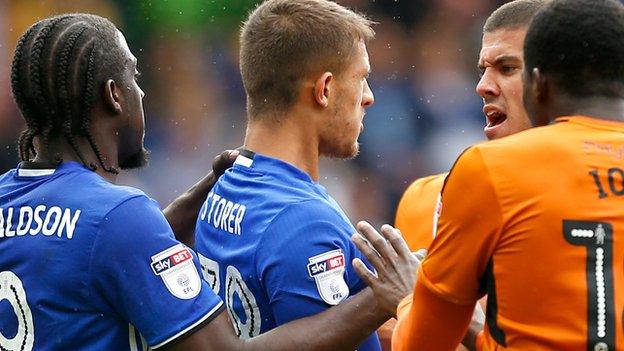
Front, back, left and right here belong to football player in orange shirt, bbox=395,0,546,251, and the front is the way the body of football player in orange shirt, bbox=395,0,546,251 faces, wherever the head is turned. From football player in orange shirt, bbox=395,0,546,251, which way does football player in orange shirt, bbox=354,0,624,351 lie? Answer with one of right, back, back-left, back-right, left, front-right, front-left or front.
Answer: front-left

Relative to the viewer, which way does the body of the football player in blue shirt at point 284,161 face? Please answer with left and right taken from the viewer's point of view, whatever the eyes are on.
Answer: facing away from the viewer and to the right of the viewer

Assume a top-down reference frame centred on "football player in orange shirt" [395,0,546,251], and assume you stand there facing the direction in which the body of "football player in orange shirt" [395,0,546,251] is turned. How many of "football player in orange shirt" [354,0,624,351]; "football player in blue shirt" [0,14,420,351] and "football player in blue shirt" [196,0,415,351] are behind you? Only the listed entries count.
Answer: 0

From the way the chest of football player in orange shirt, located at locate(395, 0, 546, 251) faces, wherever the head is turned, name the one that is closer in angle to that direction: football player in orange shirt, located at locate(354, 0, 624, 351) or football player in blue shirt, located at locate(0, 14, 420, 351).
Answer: the football player in blue shirt

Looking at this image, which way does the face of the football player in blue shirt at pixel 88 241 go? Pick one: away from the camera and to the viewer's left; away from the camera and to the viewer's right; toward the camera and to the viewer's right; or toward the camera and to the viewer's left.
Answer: away from the camera and to the viewer's right

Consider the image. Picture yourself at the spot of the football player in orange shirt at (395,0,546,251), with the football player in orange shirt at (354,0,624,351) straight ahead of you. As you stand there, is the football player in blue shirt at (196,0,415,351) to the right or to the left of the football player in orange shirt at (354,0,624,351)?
right

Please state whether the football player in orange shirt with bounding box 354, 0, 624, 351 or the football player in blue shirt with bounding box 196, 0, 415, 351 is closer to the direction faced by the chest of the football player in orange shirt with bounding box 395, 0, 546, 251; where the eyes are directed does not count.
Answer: the football player in blue shirt

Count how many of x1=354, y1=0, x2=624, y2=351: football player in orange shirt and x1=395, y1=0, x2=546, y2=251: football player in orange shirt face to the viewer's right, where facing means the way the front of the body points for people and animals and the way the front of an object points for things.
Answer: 0

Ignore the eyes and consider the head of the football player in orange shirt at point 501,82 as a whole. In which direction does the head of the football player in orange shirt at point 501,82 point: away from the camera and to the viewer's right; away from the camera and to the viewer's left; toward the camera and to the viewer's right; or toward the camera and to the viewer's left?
toward the camera and to the viewer's left

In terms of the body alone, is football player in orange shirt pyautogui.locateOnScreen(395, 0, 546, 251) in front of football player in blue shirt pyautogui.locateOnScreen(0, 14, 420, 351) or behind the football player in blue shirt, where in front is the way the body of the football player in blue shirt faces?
in front

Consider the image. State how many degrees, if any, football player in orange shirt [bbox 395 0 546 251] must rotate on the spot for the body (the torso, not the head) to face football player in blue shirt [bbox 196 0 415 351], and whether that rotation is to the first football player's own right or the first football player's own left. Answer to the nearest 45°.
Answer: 0° — they already face them

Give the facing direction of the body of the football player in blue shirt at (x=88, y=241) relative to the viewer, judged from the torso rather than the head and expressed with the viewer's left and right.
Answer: facing away from the viewer and to the right of the viewer

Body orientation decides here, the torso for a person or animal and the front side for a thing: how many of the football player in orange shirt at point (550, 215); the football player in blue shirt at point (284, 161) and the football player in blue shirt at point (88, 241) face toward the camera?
0

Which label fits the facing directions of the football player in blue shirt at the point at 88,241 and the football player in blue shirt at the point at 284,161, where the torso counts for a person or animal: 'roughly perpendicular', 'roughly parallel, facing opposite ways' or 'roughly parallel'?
roughly parallel

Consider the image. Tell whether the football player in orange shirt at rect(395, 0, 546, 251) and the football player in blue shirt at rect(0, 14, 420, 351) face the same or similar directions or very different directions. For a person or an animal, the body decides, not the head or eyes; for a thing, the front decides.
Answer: very different directions

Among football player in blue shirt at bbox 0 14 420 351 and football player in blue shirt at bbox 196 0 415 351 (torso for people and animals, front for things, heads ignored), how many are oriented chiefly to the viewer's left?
0
